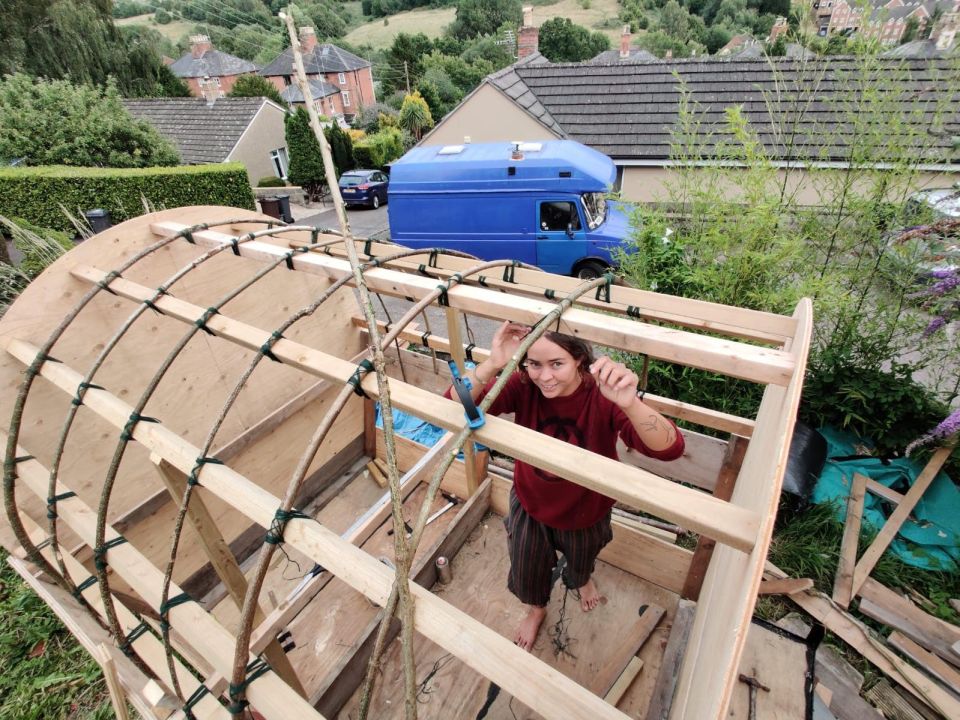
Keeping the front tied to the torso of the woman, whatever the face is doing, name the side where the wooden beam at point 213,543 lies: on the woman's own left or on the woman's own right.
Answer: on the woman's own right

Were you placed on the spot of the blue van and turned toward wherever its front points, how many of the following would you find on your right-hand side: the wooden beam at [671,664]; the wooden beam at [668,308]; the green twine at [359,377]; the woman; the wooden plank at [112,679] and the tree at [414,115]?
5

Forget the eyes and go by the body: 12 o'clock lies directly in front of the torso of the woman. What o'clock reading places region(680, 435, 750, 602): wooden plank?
The wooden plank is roughly at 8 o'clock from the woman.

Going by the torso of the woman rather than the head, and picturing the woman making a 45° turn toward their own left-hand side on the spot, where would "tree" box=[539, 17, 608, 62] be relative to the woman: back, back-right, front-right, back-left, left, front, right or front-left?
back-left

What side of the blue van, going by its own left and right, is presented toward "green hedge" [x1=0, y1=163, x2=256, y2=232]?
back

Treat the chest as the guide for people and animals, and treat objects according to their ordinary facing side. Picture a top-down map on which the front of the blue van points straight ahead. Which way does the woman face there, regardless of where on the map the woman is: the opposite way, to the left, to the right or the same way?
to the right

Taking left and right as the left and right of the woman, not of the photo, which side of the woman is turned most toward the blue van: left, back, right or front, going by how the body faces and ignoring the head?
back

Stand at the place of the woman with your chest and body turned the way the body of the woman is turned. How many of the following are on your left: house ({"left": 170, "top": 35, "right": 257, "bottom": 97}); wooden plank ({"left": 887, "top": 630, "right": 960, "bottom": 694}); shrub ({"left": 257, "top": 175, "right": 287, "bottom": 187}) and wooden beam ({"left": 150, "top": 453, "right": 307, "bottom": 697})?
1

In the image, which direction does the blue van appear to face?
to the viewer's right

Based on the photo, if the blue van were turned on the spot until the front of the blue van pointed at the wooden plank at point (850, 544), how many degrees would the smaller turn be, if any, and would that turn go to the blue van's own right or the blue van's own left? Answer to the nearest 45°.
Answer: approximately 90° to the blue van's own right

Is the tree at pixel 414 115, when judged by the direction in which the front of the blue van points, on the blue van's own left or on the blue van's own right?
on the blue van's own left

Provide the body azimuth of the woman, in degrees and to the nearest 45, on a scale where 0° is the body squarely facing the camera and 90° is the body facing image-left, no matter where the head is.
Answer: approximately 0°

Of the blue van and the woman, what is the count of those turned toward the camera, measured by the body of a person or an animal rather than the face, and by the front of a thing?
1

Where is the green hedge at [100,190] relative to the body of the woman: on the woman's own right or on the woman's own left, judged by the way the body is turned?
on the woman's own right

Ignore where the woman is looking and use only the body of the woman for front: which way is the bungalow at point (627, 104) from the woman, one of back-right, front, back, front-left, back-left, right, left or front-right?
back
